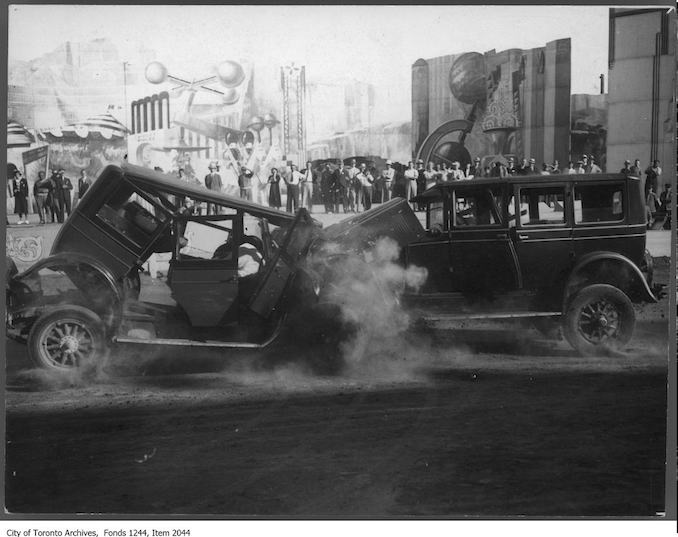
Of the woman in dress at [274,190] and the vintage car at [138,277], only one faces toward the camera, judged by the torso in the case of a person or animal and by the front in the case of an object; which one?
the woman in dress

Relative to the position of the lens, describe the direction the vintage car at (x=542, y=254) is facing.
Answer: facing to the left of the viewer

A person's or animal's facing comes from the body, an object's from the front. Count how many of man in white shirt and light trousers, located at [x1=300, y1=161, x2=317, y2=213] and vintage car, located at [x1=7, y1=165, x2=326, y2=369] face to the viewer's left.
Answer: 0

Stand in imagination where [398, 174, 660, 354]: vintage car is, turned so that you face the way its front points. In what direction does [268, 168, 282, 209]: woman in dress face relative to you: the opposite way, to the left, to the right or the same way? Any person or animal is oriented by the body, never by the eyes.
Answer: to the left

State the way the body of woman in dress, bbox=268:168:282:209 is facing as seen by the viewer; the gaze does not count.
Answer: toward the camera

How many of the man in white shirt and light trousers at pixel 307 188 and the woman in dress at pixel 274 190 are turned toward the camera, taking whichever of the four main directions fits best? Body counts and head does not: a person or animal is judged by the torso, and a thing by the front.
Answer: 2

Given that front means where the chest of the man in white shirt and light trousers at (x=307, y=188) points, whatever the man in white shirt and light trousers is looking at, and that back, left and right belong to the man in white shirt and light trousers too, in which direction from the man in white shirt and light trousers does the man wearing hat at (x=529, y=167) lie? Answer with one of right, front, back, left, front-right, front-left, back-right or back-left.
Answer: left

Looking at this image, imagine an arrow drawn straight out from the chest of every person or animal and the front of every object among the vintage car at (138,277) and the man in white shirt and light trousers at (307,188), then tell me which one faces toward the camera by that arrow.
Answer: the man in white shirt and light trousers

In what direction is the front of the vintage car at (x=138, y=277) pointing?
to the viewer's right

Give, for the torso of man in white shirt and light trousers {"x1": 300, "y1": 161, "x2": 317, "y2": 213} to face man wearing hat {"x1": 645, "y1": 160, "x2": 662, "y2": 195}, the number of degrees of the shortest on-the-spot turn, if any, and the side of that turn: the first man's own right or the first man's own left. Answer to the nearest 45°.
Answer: approximately 90° to the first man's own left

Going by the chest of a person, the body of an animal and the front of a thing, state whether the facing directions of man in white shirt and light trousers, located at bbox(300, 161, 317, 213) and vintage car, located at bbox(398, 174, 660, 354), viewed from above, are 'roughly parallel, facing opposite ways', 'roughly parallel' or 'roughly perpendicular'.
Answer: roughly perpendicular

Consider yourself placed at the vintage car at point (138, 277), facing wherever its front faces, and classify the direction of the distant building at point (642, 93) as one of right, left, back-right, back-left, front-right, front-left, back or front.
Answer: front

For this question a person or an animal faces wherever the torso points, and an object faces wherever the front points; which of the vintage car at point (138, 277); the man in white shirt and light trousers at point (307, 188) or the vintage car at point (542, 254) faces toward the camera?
the man in white shirt and light trousers

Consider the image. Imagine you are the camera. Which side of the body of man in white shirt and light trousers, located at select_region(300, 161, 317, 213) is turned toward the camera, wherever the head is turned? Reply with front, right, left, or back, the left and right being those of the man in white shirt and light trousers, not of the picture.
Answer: front

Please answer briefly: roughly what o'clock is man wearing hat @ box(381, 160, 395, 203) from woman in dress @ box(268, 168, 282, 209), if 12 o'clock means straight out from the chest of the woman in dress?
The man wearing hat is roughly at 9 o'clock from the woman in dress.
